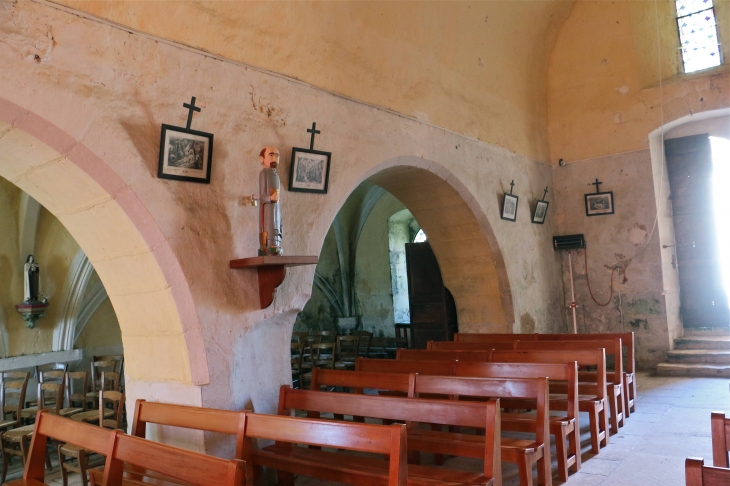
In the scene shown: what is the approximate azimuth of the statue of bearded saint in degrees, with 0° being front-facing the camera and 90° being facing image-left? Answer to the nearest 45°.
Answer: approximately 315°

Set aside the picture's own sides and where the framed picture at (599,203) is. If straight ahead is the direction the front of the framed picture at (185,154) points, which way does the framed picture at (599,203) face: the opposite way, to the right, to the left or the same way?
to the right

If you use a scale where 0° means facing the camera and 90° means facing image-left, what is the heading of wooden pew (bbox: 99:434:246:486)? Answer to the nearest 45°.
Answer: approximately 45°

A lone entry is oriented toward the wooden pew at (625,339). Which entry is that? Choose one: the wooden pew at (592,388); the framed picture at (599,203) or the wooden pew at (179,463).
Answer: the framed picture

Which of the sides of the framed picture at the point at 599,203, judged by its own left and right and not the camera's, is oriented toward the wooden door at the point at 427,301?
right

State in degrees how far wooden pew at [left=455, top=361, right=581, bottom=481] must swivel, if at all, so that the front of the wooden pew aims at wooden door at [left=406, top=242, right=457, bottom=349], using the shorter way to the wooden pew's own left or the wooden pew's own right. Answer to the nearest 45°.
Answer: approximately 135° to the wooden pew's own right

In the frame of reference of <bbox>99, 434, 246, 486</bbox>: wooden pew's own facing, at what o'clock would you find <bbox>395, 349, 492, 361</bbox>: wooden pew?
<bbox>395, 349, 492, 361</bbox>: wooden pew is roughly at 6 o'clock from <bbox>99, 434, 246, 486</bbox>: wooden pew.

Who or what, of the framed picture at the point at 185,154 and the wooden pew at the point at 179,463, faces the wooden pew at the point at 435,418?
the framed picture

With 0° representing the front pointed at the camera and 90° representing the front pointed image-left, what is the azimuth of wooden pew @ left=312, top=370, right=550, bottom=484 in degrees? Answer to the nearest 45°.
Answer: approximately 45°
